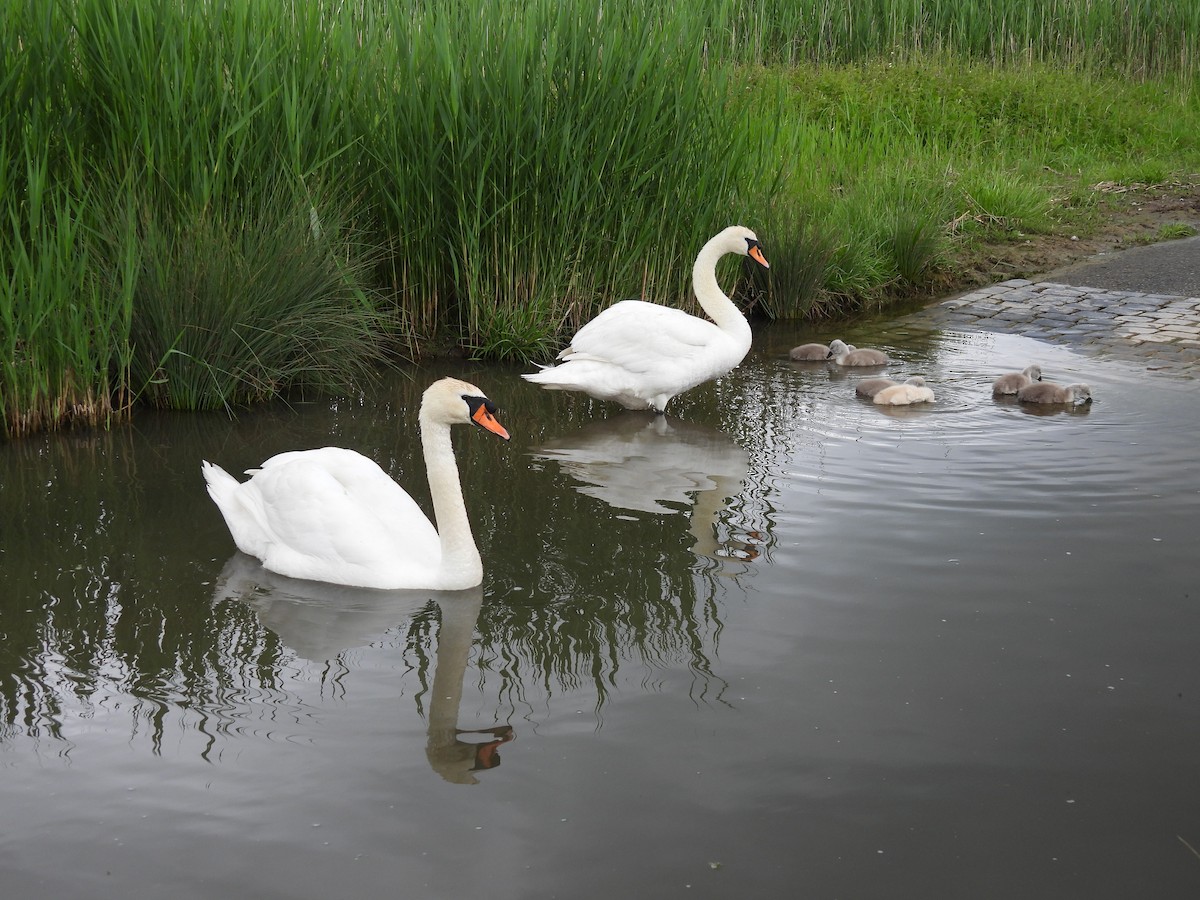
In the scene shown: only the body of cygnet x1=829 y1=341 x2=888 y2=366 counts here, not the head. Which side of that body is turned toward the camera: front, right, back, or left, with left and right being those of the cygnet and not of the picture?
left

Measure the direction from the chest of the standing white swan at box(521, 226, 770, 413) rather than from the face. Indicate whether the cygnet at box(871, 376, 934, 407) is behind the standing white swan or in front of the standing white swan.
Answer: in front

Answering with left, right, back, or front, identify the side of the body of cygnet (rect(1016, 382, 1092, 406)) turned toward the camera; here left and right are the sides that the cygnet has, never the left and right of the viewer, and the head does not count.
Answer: right

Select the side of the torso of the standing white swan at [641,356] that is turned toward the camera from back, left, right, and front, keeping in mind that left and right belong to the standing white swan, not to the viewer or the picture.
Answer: right

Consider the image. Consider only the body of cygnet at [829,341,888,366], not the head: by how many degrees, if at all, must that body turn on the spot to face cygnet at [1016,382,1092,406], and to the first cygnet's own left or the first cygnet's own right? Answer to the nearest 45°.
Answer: approximately 135° to the first cygnet's own left

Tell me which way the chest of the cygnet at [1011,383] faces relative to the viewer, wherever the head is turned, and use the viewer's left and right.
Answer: facing away from the viewer and to the right of the viewer

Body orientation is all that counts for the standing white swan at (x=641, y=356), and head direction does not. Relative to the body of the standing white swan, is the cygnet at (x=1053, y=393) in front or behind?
in front

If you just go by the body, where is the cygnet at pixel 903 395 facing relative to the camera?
to the viewer's right
